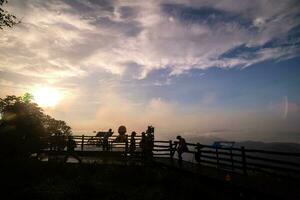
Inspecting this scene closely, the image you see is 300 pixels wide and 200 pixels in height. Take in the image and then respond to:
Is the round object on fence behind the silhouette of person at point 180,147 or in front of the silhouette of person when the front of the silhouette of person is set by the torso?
in front

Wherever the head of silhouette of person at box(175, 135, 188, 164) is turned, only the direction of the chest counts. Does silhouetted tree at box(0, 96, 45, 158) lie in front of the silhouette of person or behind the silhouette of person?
in front

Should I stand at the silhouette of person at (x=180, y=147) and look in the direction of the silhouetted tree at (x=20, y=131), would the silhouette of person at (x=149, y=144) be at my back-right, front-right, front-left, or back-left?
front-right

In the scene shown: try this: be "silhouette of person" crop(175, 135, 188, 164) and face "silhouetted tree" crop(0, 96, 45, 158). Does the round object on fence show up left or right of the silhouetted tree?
right
